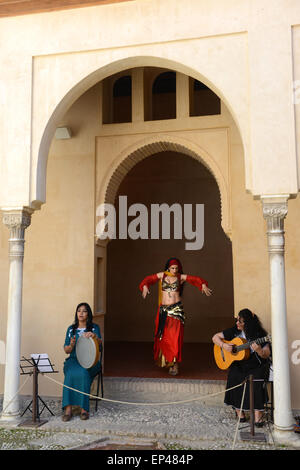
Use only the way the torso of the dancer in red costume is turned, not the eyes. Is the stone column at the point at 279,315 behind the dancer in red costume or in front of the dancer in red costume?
in front

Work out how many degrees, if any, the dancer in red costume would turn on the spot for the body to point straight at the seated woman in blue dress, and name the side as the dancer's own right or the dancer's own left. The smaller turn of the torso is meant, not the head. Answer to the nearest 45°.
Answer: approximately 45° to the dancer's own right

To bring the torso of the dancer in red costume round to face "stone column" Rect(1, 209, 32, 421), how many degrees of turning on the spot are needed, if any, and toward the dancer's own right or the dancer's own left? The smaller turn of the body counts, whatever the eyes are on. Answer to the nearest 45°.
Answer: approximately 45° to the dancer's own right

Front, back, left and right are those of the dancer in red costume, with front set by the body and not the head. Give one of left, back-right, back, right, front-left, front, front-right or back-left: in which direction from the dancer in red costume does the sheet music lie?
front-right

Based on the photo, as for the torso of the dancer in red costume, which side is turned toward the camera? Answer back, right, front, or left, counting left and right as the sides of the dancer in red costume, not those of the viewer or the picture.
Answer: front

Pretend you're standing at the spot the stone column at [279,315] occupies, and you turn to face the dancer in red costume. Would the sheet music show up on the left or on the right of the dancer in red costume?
left

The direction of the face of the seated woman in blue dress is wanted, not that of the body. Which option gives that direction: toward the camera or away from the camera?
toward the camera

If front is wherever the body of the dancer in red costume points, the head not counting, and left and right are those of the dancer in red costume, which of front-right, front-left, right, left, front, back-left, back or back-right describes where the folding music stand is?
front-right
